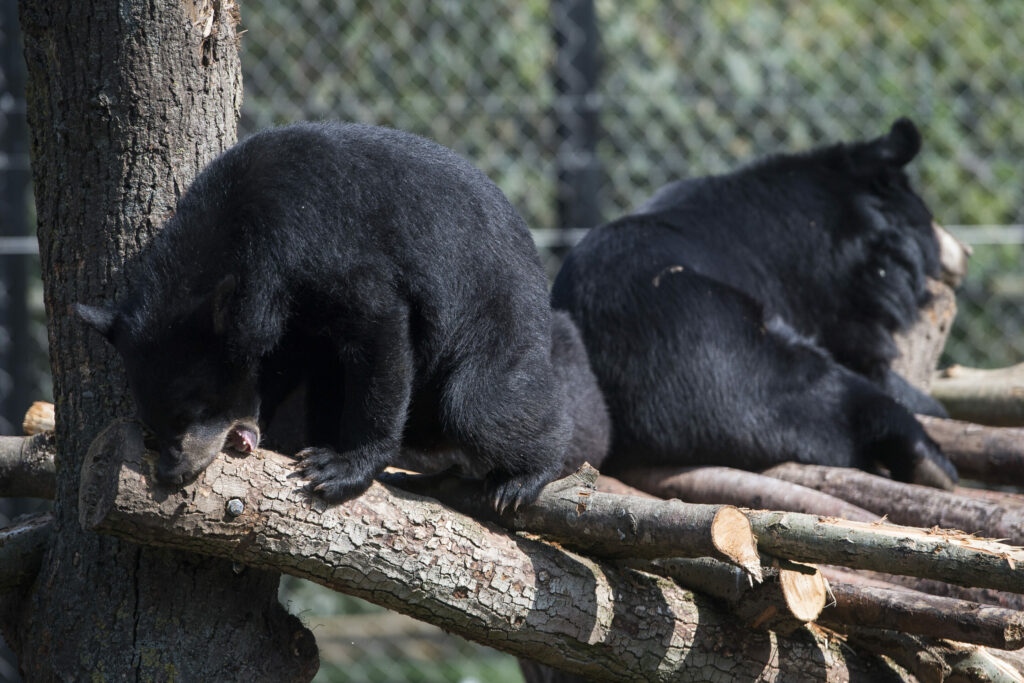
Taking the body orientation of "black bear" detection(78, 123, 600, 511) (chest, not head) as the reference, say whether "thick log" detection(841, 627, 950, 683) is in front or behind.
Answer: behind

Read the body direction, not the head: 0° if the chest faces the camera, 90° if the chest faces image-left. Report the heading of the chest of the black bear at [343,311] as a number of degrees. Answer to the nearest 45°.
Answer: approximately 90°

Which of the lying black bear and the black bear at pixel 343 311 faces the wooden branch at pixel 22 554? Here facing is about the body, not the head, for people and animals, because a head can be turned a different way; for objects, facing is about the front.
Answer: the black bear

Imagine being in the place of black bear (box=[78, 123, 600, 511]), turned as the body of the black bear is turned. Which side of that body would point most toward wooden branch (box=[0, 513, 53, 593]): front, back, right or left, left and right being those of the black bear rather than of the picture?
front

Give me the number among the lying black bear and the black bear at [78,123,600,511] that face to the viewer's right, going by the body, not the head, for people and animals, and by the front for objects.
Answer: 1

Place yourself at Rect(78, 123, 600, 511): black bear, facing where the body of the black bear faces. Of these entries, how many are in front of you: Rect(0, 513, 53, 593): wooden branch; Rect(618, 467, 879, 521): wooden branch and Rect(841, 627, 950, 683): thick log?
1

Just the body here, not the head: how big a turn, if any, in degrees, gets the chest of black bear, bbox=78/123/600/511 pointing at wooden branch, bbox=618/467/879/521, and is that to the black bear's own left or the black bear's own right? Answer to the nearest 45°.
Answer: approximately 135° to the black bear's own right

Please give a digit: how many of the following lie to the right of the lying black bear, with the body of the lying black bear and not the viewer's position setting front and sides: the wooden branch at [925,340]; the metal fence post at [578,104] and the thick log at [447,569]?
1

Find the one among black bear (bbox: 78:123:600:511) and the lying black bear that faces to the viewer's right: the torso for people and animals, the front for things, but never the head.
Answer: the lying black bear

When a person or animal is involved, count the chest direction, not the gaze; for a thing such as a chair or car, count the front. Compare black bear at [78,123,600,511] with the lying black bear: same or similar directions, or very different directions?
very different directions

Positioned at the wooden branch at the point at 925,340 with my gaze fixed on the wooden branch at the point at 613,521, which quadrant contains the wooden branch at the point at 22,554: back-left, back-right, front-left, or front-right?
front-right

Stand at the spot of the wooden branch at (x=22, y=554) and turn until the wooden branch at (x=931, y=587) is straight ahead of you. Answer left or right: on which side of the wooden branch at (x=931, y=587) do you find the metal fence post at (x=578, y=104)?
left

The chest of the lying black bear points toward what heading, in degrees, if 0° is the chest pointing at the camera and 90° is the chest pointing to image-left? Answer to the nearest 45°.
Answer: approximately 270°
